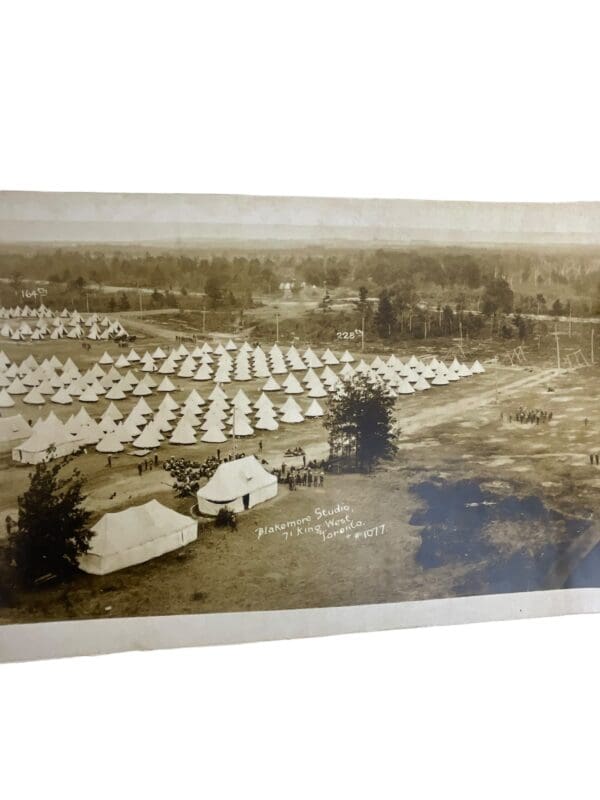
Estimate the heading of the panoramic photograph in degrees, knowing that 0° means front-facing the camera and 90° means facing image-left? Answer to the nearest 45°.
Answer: approximately 0°
